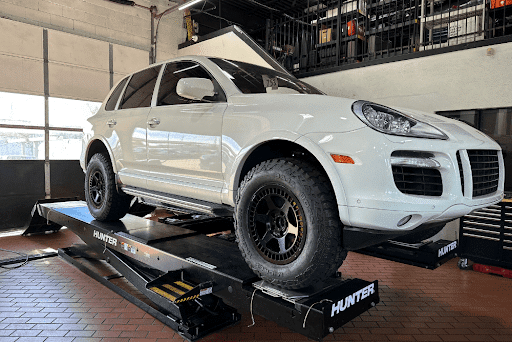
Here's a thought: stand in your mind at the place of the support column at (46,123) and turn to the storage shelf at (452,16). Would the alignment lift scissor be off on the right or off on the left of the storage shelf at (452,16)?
right

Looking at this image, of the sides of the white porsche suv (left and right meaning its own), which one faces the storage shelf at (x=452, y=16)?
left

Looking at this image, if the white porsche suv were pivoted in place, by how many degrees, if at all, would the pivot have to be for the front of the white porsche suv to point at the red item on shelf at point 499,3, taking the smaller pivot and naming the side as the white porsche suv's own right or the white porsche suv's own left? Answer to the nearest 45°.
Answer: approximately 90° to the white porsche suv's own left

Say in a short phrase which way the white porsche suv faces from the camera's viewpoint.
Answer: facing the viewer and to the right of the viewer

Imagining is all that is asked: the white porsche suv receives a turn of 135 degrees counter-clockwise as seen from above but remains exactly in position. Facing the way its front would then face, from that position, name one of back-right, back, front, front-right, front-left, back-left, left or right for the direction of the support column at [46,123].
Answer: front-left

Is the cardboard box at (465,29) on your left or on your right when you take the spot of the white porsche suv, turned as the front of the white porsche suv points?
on your left
